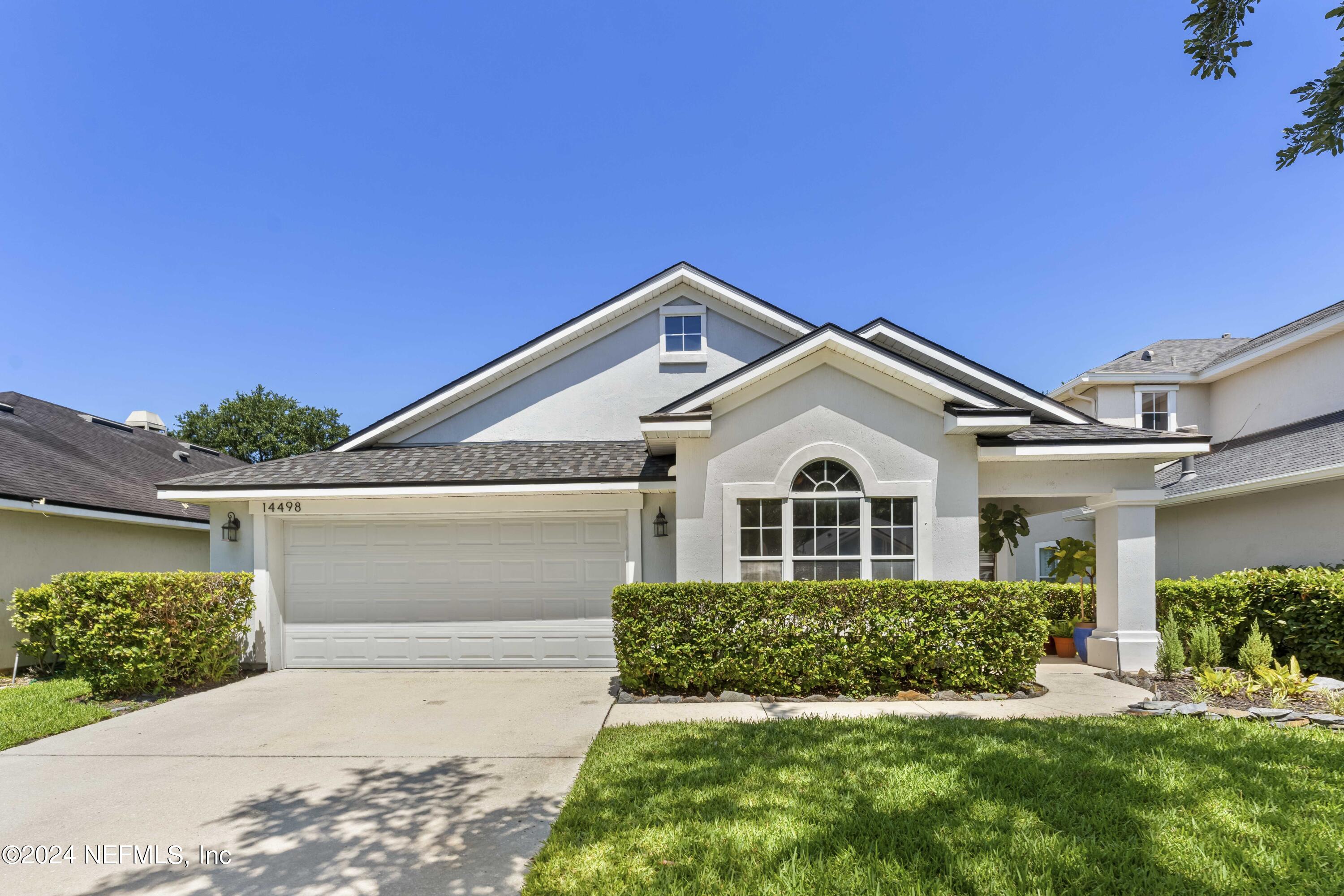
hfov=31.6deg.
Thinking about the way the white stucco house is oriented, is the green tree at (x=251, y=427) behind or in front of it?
behind

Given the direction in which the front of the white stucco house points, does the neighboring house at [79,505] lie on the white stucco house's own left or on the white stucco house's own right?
on the white stucco house's own right

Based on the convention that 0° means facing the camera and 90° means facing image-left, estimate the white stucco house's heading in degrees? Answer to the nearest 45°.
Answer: approximately 0°
